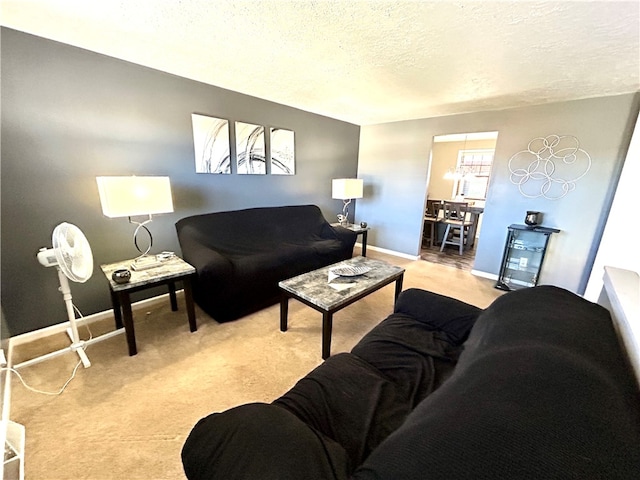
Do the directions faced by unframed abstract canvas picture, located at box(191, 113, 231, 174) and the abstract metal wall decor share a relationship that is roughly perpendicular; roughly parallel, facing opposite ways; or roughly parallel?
roughly perpendicular

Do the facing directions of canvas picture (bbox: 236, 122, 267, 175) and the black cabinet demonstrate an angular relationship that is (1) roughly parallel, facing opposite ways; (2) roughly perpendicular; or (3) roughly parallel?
roughly perpendicular

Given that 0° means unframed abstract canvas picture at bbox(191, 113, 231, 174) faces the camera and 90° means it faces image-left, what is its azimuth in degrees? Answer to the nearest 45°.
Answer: approximately 315°

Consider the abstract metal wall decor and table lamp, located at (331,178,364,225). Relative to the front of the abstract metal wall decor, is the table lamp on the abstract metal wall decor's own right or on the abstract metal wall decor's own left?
on the abstract metal wall decor's own right

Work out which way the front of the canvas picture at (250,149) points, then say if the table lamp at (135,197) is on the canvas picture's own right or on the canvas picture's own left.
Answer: on the canvas picture's own right

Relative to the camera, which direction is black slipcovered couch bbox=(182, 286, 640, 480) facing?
to the viewer's left

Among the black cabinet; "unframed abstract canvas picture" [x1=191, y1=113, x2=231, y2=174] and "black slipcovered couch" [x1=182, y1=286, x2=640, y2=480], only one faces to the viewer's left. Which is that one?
the black slipcovered couch

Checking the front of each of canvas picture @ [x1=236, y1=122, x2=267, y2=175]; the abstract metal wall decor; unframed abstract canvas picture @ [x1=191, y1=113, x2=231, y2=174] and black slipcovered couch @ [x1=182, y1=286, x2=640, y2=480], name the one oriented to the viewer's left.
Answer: the black slipcovered couch

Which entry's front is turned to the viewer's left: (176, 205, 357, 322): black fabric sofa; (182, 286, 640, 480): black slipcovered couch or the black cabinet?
the black slipcovered couch

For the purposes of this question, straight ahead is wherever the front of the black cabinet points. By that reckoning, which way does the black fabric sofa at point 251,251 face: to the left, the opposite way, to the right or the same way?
to the left

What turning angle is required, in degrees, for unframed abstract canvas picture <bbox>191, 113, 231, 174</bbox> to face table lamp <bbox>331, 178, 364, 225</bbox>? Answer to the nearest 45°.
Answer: approximately 45° to its left

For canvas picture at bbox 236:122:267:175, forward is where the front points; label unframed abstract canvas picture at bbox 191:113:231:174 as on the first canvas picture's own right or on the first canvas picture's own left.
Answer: on the first canvas picture's own right

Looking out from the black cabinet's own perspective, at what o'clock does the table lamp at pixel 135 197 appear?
The table lamp is roughly at 1 o'clock from the black cabinet.

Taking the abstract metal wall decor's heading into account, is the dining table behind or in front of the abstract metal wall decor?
behind
